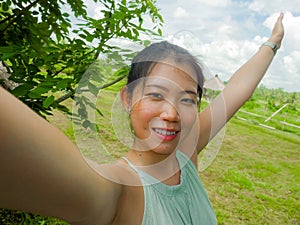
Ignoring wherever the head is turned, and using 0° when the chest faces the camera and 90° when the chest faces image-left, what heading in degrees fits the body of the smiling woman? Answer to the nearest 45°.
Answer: approximately 315°
